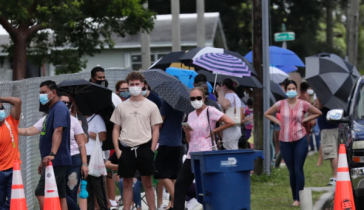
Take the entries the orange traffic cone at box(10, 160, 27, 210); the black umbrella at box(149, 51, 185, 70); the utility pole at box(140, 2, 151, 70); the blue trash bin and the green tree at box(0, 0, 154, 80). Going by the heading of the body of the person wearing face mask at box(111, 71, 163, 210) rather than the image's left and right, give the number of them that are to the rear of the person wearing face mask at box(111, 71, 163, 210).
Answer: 3

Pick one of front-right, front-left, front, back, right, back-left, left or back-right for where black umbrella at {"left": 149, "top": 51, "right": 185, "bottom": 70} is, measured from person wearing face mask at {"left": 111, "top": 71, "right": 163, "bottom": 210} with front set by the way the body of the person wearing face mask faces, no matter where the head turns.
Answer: back

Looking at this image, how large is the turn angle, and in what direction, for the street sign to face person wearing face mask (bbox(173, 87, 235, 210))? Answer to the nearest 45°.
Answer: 0° — it already faces them

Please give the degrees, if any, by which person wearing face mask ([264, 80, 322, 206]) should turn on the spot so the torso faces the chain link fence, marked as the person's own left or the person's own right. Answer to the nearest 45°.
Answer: approximately 90° to the person's own right

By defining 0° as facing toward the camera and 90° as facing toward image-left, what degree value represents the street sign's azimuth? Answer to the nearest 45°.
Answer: approximately 0°

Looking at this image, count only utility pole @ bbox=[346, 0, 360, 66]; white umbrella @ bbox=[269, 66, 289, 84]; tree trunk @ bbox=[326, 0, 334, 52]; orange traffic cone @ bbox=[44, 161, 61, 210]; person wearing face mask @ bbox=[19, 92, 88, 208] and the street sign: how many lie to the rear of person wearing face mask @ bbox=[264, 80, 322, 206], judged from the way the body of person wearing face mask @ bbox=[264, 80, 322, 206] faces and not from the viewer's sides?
4

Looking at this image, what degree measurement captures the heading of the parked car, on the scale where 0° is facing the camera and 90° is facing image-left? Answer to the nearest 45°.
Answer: approximately 0°
